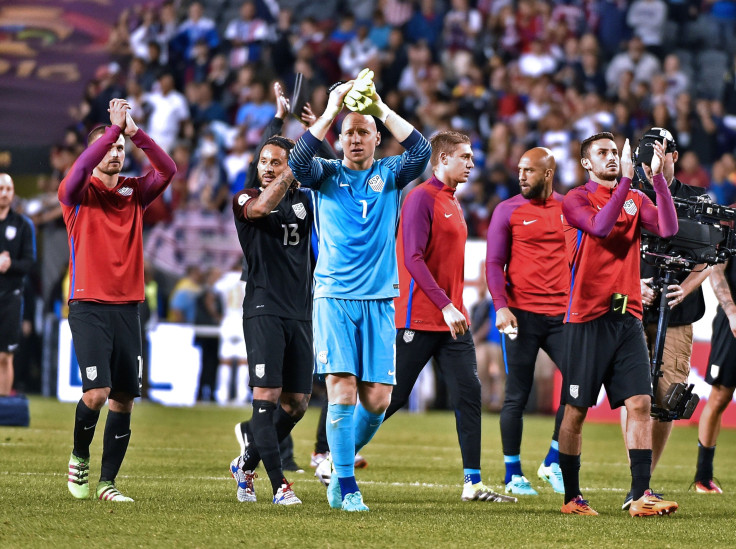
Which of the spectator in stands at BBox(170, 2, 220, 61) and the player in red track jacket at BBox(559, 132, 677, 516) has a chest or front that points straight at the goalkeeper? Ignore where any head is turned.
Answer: the spectator in stands

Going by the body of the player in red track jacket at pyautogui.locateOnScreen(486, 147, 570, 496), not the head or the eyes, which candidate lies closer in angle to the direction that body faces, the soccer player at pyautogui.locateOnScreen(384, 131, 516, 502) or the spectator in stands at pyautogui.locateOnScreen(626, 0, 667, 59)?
the soccer player

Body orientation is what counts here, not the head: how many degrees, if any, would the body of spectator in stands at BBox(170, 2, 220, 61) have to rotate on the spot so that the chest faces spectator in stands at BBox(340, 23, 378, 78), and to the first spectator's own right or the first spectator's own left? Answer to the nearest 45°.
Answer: approximately 90° to the first spectator's own left

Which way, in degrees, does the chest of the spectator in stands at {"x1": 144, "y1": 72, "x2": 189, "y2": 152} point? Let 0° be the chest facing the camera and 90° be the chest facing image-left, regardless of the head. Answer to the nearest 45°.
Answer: approximately 0°

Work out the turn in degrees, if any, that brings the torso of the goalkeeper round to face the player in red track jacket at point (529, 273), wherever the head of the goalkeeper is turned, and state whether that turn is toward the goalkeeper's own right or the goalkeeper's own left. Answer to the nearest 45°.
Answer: approximately 135° to the goalkeeper's own left

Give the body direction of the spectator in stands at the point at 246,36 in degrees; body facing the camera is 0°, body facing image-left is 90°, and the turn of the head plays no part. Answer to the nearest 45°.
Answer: approximately 0°

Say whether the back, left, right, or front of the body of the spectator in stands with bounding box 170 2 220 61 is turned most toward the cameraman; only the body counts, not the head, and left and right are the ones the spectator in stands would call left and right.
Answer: front

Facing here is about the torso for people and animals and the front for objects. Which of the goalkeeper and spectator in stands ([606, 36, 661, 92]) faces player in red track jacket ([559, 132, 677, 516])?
the spectator in stands

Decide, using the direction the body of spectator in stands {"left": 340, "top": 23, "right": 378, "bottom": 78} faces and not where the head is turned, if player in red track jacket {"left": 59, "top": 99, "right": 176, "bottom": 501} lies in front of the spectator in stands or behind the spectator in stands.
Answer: in front

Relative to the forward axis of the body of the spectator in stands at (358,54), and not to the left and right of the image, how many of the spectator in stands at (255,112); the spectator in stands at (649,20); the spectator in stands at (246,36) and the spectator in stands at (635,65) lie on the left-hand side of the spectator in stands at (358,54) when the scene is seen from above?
2

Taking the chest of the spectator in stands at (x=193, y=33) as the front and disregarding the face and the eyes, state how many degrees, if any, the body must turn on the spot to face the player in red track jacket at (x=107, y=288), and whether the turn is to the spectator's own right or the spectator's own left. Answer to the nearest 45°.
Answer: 0° — they already face them
